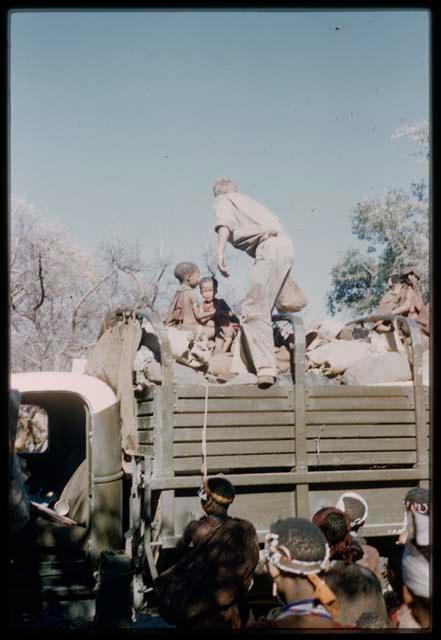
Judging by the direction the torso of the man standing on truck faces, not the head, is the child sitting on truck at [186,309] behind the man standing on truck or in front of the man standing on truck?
in front

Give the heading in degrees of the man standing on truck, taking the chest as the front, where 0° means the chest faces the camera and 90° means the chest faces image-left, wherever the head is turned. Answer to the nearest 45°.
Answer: approximately 135°

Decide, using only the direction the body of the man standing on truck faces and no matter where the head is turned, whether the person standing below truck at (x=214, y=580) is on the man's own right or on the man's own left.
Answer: on the man's own left

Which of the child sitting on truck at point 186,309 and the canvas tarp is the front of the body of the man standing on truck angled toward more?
the child sitting on truck

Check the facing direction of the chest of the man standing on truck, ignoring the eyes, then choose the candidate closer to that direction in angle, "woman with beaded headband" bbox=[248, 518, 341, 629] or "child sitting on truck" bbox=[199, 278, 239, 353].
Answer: the child sitting on truck

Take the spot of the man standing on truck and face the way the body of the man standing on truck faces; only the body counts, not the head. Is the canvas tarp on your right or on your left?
on your left

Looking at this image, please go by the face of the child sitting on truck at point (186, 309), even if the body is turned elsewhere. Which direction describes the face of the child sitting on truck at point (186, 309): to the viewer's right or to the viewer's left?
to the viewer's right

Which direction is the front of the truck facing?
to the viewer's left

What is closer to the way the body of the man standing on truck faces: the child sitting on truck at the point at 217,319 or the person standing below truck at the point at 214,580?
the child sitting on truck
